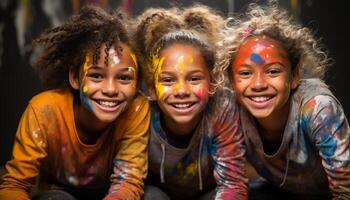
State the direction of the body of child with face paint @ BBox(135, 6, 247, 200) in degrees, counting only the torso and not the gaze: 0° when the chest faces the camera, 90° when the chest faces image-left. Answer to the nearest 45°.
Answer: approximately 0°

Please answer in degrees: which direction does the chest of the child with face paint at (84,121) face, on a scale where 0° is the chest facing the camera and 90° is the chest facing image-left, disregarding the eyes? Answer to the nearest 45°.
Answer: approximately 0°

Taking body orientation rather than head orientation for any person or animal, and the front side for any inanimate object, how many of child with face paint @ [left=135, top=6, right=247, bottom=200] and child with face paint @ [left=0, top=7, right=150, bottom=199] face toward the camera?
2

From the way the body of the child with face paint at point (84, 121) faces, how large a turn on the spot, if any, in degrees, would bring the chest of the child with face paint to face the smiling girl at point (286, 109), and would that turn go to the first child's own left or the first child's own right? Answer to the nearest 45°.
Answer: approximately 90° to the first child's own left
